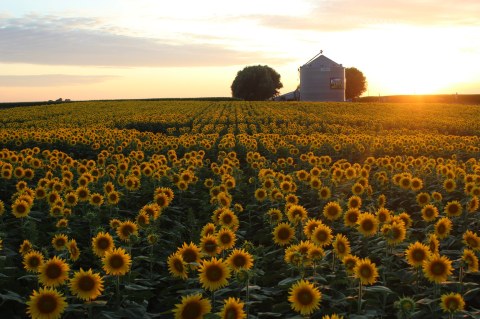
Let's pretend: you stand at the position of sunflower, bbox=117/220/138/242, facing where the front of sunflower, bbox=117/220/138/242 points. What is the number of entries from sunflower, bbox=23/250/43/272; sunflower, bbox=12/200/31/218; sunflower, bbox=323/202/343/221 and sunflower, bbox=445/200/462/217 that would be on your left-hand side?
2

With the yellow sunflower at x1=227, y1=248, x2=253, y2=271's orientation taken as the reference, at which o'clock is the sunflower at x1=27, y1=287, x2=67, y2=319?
The sunflower is roughly at 2 o'clock from the yellow sunflower.

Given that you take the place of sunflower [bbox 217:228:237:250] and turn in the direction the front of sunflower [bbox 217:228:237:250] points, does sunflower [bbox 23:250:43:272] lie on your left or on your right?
on your right

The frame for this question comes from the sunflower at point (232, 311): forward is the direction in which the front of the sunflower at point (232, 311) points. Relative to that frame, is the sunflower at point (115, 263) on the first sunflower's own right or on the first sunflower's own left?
on the first sunflower's own right

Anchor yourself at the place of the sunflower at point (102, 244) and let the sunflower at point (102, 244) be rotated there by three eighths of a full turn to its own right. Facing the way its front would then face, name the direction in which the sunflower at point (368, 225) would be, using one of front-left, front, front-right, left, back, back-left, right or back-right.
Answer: back-right

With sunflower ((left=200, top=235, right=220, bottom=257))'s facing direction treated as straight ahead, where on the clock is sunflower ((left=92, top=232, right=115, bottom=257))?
sunflower ((left=92, top=232, right=115, bottom=257)) is roughly at 3 o'clock from sunflower ((left=200, top=235, right=220, bottom=257)).

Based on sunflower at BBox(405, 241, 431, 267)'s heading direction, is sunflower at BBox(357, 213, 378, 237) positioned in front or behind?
behind

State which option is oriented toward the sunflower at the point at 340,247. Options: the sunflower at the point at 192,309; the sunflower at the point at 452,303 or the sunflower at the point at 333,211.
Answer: the sunflower at the point at 333,211

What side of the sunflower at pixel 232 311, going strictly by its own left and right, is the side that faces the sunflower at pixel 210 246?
back
